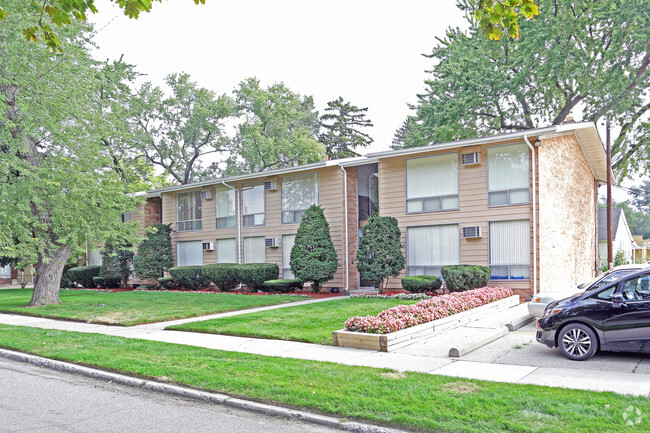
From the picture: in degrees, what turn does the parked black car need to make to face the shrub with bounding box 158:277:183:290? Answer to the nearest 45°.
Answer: approximately 45° to its right

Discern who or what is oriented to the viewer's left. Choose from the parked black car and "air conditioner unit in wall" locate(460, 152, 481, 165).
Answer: the parked black car

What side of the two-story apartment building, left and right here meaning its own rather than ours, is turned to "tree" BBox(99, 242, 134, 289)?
right

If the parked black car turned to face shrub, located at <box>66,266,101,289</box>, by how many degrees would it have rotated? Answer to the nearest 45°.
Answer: approximately 45° to its right

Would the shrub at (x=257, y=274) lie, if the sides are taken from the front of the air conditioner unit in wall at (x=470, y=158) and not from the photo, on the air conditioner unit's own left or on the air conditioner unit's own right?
on the air conditioner unit's own right

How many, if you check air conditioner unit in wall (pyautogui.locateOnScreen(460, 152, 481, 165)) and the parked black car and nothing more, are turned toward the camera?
1

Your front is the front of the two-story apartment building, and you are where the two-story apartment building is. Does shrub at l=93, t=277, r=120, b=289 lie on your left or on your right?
on your right

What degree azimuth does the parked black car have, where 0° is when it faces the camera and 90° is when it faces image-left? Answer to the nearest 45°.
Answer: approximately 90°

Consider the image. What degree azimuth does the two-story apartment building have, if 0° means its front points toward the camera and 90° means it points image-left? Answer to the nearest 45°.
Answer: approximately 45°

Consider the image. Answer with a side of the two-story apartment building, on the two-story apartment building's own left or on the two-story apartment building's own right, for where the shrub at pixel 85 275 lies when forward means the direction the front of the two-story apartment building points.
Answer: on the two-story apartment building's own right
